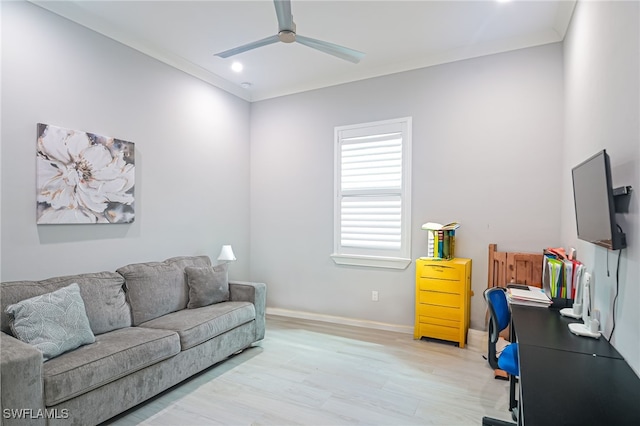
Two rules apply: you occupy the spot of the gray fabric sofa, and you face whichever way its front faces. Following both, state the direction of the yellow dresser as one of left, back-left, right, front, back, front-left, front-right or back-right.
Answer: front-left

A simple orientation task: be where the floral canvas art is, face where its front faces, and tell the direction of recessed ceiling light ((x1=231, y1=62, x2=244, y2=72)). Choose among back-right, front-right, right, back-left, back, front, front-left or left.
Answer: front-left

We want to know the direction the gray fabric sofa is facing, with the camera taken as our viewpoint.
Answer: facing the viewer and to the right of the viewer

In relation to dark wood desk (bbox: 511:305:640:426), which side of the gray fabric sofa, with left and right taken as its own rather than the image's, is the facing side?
front

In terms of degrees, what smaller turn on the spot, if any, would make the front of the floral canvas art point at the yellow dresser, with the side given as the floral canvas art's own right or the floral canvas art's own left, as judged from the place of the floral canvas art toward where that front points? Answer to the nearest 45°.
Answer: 0° — it already faces it

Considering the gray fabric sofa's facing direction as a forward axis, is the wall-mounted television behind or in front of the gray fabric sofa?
in front

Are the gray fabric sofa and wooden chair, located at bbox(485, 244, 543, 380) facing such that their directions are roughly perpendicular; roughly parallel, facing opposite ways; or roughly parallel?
roughly perpendicular

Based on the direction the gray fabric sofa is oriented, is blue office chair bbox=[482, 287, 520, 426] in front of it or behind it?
in front
